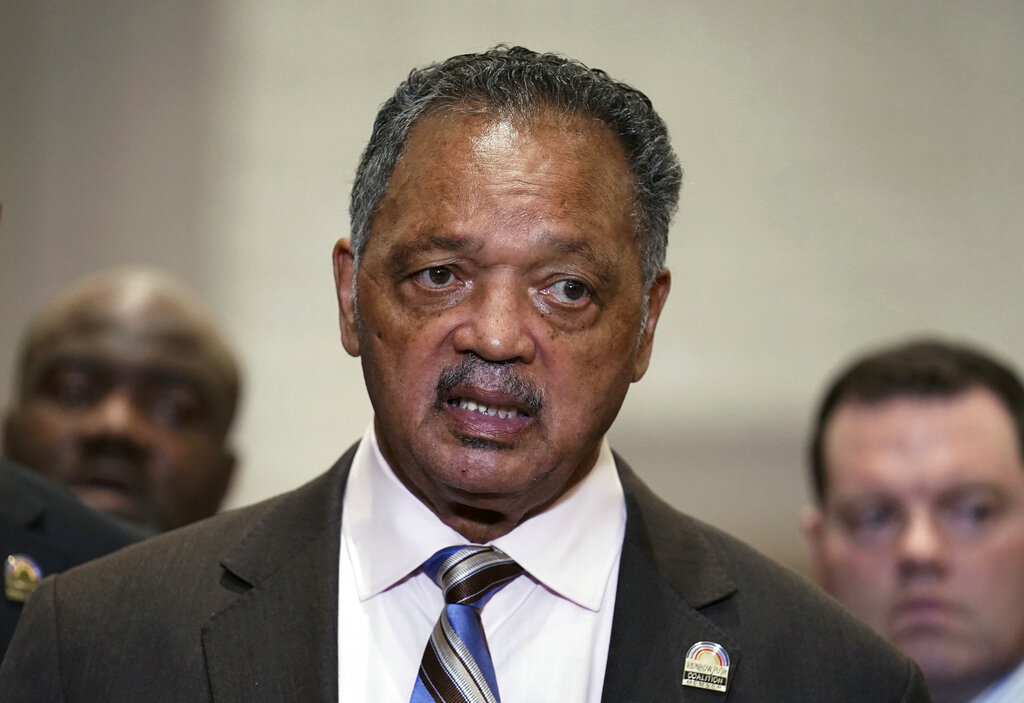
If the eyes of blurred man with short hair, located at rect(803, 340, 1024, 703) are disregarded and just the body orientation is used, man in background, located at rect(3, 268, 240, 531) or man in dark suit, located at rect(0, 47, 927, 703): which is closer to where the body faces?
the man in dark suit

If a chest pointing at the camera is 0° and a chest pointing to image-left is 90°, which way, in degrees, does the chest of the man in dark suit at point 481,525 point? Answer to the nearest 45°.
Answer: approximately 0°

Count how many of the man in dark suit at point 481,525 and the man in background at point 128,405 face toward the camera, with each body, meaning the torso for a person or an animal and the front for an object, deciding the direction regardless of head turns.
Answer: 2

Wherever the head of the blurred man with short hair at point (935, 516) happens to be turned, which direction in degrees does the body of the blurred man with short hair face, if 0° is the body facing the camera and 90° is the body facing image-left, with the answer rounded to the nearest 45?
approximately 0°

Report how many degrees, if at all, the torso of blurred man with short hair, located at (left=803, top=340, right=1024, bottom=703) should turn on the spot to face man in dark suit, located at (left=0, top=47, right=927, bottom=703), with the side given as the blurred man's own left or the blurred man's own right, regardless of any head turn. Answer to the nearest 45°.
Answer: approximately 45° to the blurred man's own right

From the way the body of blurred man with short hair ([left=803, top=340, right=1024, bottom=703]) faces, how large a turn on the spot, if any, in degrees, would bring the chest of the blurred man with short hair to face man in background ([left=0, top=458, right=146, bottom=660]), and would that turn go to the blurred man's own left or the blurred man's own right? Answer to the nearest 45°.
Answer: approximately 45° to the blurred man's own right

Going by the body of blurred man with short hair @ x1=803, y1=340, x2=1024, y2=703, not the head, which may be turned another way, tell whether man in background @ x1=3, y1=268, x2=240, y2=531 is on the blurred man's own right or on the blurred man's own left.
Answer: on the blurred man's own right

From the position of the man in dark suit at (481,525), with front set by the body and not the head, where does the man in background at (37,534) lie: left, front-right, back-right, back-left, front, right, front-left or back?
back-right
